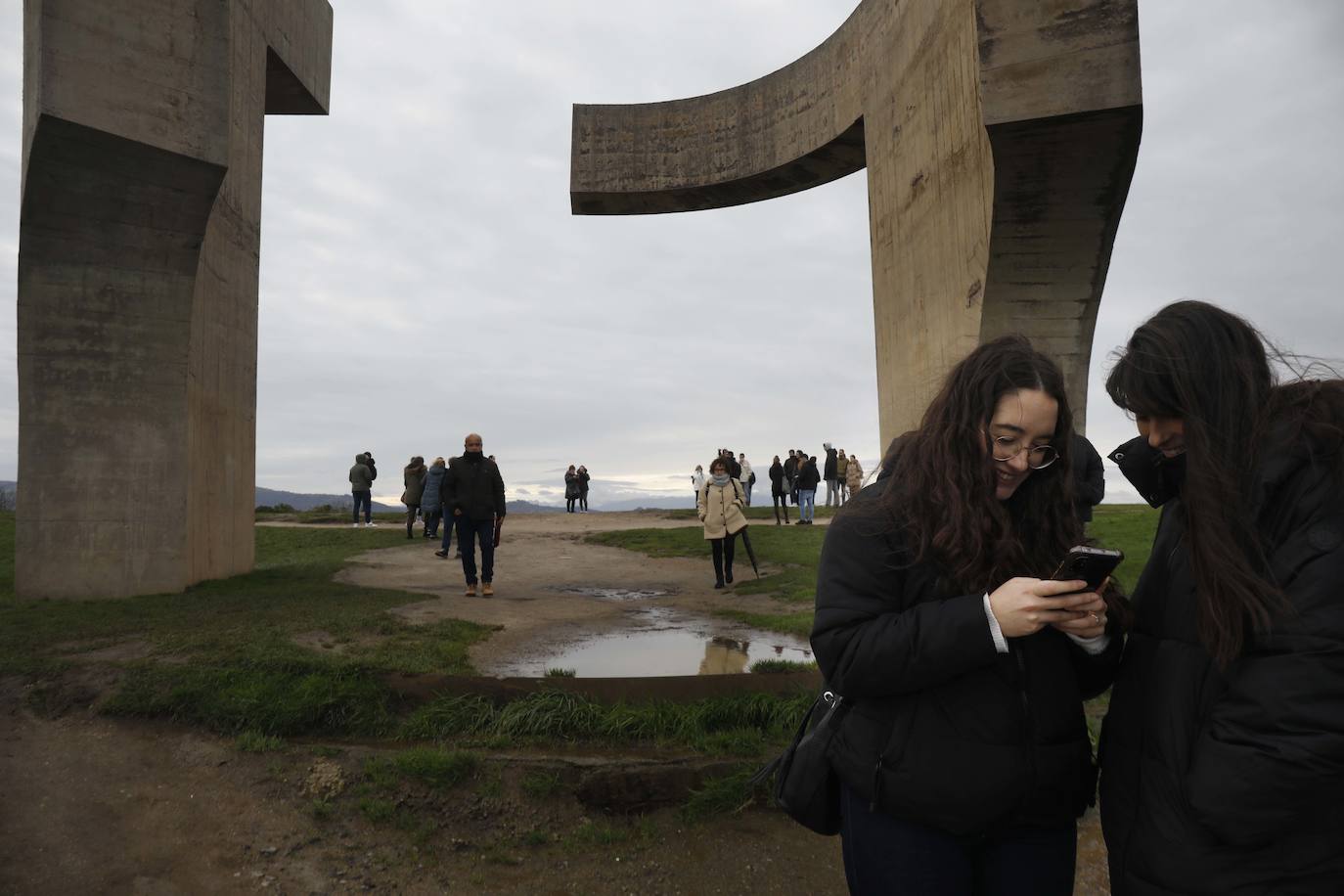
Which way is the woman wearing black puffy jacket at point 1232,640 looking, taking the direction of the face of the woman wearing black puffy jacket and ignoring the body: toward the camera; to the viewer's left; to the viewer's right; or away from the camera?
to the viewer's left

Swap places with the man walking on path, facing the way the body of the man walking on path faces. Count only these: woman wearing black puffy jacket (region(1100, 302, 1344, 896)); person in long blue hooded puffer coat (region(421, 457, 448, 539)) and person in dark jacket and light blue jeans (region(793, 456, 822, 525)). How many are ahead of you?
1

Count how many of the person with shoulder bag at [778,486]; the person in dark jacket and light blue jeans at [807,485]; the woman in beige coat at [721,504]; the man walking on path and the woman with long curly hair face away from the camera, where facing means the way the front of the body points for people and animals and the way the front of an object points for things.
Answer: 2

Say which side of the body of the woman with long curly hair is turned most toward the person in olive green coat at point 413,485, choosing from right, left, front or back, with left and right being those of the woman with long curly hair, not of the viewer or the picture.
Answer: back

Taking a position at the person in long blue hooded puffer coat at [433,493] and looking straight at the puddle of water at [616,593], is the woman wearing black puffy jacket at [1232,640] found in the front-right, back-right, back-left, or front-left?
front-right

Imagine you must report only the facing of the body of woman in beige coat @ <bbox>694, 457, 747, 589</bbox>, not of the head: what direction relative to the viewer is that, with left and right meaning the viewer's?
facing the viewer

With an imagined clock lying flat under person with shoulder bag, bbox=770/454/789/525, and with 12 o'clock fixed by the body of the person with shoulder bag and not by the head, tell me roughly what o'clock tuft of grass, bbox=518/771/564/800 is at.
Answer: The tuft of grass is roughly at 12 o'clock from the person with shoulder bag.

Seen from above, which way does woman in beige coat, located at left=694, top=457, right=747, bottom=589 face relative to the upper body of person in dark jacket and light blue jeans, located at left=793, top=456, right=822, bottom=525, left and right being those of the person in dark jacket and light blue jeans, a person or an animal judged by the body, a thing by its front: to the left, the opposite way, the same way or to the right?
the opposite way

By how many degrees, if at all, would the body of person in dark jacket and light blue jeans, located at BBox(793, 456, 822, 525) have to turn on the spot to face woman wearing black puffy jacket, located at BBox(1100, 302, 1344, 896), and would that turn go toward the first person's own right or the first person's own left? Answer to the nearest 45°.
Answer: approximately 180°

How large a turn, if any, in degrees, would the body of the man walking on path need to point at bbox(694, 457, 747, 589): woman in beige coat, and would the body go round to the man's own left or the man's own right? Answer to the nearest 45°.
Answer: approximately 90° to the man's own left

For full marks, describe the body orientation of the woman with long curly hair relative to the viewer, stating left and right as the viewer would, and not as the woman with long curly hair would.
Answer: facing the viewer and to the right of the viewer

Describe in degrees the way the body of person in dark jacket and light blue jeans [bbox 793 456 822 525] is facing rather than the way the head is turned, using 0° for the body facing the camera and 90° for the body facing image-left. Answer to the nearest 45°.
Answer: approximately 180°

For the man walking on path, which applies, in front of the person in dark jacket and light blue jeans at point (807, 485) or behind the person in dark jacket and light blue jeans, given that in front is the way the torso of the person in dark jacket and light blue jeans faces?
behind

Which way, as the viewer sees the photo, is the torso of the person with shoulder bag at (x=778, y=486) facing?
away from the camera
